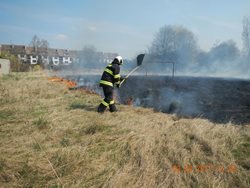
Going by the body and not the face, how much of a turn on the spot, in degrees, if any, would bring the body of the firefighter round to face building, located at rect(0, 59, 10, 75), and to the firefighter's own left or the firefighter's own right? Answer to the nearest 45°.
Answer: approximately 135° to the firefighter's own left

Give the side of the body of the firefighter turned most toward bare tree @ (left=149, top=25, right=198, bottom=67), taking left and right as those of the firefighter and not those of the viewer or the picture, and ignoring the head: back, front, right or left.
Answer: left

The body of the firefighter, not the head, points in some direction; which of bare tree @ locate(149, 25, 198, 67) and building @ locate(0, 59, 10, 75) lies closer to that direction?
the bare tree

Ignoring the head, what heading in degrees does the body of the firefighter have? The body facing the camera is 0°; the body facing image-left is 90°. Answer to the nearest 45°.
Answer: approximately 270°
